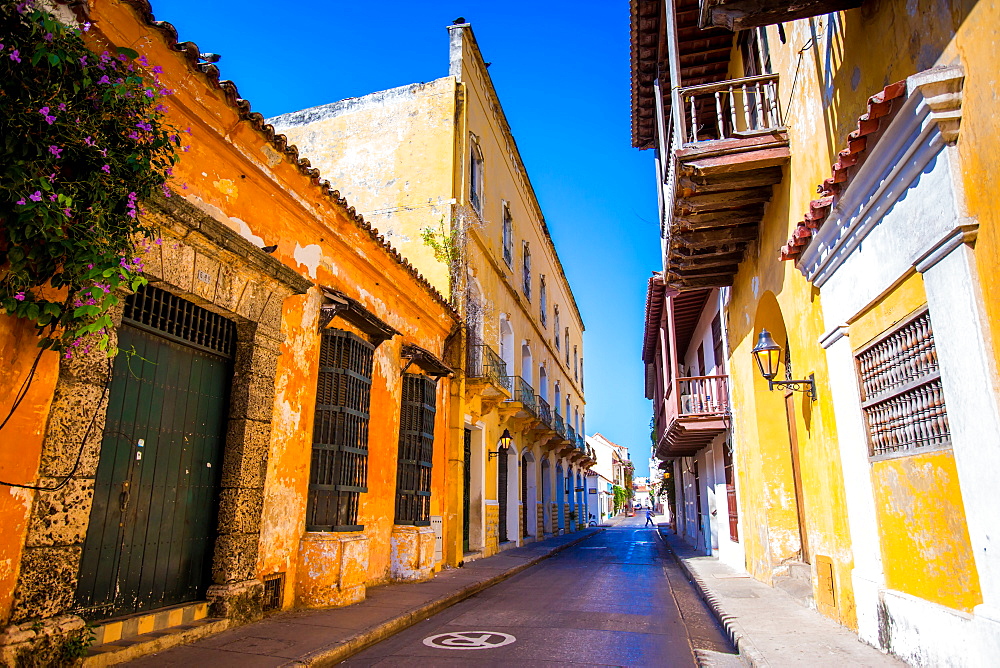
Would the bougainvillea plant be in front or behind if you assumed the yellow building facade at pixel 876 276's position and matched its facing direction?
in front

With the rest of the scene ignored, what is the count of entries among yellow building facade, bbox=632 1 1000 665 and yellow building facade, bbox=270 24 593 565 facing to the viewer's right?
1

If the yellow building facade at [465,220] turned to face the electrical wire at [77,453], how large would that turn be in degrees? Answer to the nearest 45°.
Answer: approximately 90° to its right

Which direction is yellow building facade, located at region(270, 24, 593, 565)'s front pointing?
to the viewer's right

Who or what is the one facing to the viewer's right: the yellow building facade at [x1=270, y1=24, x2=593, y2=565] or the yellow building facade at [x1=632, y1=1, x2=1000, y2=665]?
the yellow building facade at [x1=270, y1=24, x2=593, y2=565]

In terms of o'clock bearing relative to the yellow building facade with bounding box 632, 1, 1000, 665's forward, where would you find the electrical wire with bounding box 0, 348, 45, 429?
The electrical wire is roughly at 11 o'clock from the yellow building facade.

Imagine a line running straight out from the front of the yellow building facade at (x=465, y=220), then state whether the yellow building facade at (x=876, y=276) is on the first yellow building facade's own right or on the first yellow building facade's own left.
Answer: on the first yellow building facade's own right

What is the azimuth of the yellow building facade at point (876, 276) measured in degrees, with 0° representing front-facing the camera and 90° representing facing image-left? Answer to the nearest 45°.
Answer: approximately 90°

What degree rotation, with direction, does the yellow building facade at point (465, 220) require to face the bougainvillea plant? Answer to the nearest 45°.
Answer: approximately 90° to its right

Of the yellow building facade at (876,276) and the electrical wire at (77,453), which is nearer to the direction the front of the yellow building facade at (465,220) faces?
the yellow building facade

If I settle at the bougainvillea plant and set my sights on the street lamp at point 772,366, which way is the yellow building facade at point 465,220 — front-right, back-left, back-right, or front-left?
front-left

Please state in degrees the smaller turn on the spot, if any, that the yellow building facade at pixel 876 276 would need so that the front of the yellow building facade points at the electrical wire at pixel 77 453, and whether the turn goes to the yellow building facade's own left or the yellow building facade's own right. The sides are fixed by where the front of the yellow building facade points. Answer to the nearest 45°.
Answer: approximately 45° to the yellow building facade's own left
